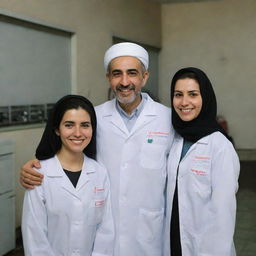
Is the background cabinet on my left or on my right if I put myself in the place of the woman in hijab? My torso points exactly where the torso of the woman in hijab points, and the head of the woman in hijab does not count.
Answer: on my right

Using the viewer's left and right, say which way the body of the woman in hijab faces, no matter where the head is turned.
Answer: facing the viewer and to the left of the viewer

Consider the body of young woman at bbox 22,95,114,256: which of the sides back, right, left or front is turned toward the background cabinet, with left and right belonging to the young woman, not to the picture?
back

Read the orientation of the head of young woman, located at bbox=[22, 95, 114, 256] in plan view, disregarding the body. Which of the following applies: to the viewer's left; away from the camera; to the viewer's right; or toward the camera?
toward the camera

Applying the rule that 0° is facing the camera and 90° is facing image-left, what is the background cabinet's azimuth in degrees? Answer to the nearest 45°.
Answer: approximately 315°

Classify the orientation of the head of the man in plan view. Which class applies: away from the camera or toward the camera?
toward the camera

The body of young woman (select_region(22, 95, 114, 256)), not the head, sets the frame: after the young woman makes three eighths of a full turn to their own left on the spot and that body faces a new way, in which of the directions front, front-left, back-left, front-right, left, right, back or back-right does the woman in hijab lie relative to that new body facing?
front-right

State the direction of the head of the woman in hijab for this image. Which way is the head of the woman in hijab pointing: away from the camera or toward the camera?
toward the camera

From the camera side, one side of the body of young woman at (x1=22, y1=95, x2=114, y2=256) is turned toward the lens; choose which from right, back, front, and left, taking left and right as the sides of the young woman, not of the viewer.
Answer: front
